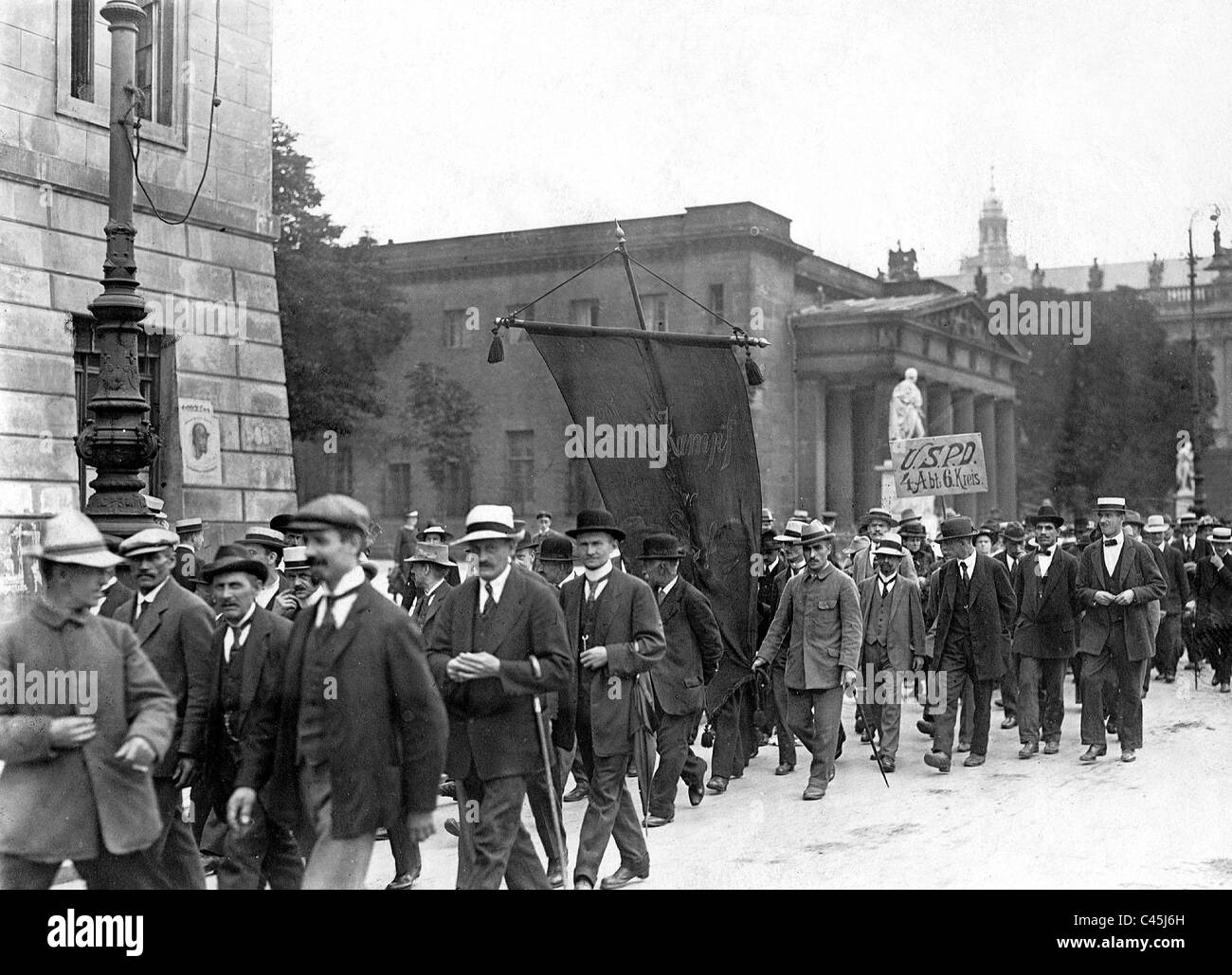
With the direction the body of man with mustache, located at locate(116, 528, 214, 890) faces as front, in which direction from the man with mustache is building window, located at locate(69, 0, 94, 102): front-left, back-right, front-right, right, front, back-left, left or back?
back-right

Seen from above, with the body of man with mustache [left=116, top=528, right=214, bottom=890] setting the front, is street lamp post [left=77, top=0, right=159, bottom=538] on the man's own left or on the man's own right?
on the man's own right

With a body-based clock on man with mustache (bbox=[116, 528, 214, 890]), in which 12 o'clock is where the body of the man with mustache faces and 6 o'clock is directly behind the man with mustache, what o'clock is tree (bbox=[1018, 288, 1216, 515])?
The tree is roughly at 6 o'clock from the man with mustache.

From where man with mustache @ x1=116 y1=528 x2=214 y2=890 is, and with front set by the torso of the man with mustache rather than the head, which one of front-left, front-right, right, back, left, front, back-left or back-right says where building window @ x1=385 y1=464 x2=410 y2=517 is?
back-right

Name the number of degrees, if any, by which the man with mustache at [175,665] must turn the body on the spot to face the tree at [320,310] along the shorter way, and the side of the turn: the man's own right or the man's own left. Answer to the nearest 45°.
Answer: approximately 135° to the man's own right

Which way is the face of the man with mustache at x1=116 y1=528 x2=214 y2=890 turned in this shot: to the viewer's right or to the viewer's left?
to the viewer's left

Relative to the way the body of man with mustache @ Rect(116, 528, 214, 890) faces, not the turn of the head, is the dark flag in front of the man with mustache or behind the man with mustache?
behind

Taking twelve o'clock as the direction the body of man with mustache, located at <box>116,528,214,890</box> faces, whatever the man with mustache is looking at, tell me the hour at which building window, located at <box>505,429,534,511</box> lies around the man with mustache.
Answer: The building window is roughly at 5 o'clock from the man with mustache.

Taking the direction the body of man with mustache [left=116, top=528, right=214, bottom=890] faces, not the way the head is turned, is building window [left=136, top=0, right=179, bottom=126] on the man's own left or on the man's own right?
on the man's own right

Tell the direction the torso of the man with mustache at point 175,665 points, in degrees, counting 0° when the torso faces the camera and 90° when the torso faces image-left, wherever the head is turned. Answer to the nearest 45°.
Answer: approximately 45°
